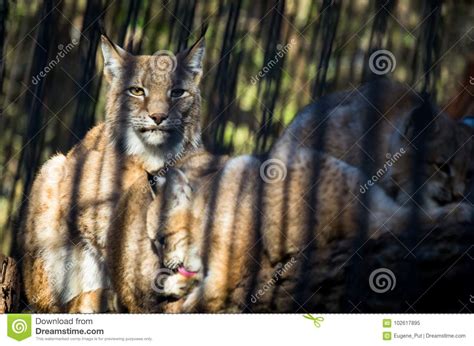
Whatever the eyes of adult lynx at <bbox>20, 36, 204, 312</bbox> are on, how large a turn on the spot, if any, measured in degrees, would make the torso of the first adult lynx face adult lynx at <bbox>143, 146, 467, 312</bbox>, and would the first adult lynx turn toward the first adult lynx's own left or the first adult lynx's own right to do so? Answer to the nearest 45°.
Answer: approximately 45° to the first adult lynx's own left

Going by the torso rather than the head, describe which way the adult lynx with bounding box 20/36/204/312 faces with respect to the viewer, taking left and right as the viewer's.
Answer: facing the viewer and to the right of the viewer
